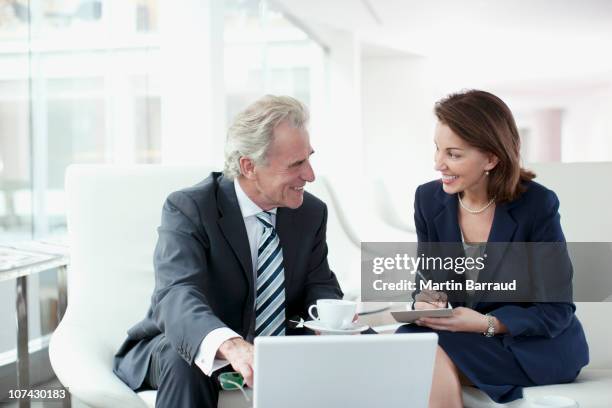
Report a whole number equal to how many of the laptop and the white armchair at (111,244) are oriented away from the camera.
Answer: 1

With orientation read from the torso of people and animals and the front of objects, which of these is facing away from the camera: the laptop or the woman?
the laptop

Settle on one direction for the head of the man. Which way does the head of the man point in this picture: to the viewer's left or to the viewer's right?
to the viewer's right

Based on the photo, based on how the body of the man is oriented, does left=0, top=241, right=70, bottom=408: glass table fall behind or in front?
behind

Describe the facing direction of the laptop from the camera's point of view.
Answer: facing away from the viewer

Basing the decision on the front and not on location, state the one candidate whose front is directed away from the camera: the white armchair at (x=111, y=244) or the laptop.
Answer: the laptop

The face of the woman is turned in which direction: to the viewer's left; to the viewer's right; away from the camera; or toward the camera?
to the viewer's left

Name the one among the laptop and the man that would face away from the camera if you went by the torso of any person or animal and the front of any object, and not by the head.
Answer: the laptop

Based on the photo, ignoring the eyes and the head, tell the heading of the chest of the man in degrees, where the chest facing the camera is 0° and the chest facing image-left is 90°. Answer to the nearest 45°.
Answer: approximately 315°
